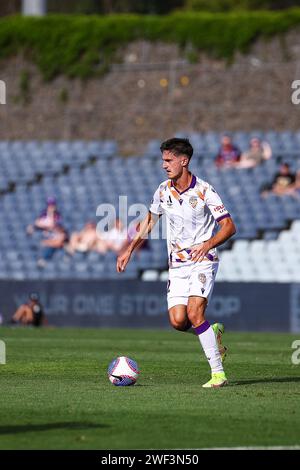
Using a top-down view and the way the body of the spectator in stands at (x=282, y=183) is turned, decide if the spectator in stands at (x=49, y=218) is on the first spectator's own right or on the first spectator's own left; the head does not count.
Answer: on the first spectator's own right

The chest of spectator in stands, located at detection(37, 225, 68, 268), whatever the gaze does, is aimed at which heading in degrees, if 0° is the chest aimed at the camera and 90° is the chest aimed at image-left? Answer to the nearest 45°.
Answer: approximately 45°

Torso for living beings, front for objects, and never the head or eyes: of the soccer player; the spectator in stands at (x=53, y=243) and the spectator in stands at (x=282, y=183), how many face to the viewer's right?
0

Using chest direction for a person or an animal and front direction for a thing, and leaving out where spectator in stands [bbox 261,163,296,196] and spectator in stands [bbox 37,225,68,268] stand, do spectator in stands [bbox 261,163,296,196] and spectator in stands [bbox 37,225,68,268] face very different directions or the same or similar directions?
same or similar directions

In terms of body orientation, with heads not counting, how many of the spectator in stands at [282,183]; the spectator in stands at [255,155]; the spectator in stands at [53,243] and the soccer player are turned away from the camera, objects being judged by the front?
0

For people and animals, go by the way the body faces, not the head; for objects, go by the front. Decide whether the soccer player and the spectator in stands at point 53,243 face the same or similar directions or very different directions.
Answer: same or similar directions

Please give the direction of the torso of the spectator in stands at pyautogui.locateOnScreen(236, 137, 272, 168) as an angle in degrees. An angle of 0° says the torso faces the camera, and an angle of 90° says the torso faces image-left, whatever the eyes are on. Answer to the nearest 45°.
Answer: approximately 45°

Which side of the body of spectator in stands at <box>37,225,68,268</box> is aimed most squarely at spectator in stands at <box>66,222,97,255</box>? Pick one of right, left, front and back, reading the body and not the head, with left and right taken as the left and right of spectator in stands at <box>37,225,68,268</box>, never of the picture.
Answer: left

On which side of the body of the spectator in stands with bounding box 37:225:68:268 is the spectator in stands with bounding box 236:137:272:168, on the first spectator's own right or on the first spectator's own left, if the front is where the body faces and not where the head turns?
on the first spectator's own left

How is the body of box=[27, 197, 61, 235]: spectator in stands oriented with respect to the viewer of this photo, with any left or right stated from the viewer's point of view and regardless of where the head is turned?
facing the viewer and to the left of the viewer

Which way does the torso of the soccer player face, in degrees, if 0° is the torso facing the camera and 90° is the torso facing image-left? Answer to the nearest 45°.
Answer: approximately 45°

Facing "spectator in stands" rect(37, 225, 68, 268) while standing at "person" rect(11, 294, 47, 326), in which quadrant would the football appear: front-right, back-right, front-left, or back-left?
back-right

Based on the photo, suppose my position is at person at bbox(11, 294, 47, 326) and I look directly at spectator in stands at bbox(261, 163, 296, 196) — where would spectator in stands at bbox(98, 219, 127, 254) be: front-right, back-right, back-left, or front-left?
front-left
